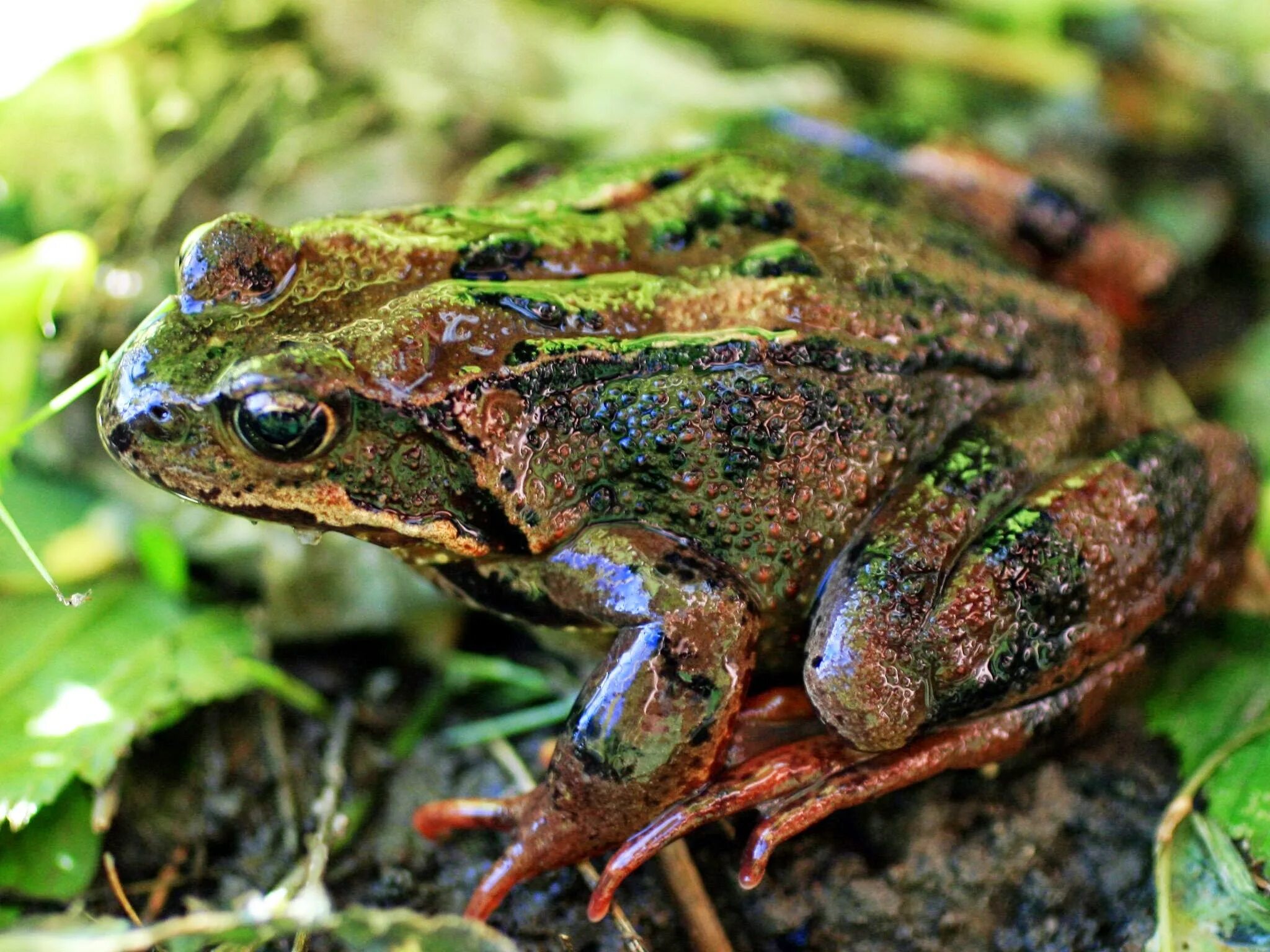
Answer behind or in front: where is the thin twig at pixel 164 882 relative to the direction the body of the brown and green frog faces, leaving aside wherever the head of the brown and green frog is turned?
in front

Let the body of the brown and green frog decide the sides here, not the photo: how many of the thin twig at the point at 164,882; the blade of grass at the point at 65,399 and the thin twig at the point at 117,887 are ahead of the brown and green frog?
3

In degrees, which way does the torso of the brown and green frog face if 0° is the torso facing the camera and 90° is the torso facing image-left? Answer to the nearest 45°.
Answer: approximately 90°

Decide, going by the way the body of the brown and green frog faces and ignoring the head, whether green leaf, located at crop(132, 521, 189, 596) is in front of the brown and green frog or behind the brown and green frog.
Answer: in front

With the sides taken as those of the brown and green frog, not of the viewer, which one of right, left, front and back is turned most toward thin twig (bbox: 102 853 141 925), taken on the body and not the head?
front

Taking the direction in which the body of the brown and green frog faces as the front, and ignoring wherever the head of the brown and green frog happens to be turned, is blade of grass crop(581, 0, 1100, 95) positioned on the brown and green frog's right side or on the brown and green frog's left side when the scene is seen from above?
on the brown and green frog's right side

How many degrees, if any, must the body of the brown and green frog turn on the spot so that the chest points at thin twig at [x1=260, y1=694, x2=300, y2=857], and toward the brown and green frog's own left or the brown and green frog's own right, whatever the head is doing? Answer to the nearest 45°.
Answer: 0° — it already faces it

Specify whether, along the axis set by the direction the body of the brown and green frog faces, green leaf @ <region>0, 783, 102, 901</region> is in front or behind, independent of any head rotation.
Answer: in front
